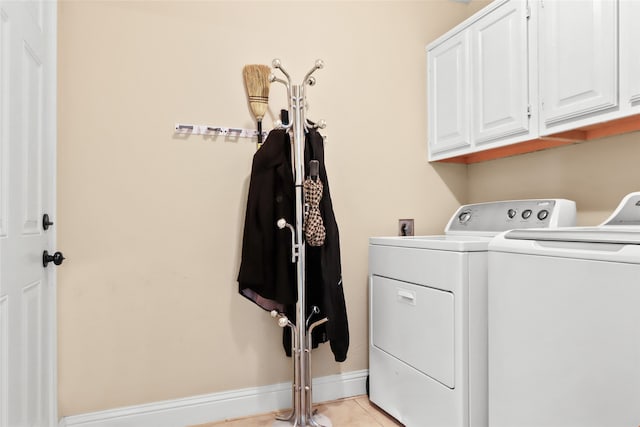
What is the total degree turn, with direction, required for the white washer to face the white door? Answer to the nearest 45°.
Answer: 0° — it already faces it

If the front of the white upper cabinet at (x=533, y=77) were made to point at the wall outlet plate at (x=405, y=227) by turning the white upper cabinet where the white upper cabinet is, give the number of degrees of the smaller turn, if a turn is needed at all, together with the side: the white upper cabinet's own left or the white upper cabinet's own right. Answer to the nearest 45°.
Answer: approximately 90° to the white upper cabinet's own right

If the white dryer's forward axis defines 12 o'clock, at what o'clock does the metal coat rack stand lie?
The metal coat rack stand is roughly at 1 o'clock from the white dryer.

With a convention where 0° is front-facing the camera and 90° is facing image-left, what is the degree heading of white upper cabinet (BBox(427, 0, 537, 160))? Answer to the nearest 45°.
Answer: approximately 45°

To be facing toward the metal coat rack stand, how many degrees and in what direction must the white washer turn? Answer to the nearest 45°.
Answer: approximately 45° to its right

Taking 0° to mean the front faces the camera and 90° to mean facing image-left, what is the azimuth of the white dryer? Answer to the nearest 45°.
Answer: approximately 45°
